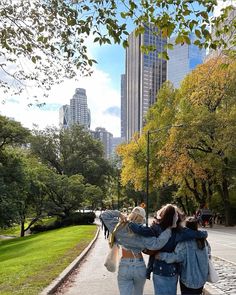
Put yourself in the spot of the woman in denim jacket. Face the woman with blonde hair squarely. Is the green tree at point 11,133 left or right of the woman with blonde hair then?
right

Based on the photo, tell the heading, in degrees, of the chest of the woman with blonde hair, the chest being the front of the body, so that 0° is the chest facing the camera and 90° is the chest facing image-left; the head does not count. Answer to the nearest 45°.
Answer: approximately 180°

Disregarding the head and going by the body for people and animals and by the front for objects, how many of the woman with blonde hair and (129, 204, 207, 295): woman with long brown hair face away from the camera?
2

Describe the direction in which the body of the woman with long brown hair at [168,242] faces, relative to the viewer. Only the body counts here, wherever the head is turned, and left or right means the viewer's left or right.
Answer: facing away from the viewer

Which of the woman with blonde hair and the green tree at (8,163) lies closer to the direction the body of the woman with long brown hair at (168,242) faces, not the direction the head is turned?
the green tree

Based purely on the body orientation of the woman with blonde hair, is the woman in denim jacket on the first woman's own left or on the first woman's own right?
on the first woman's own right
